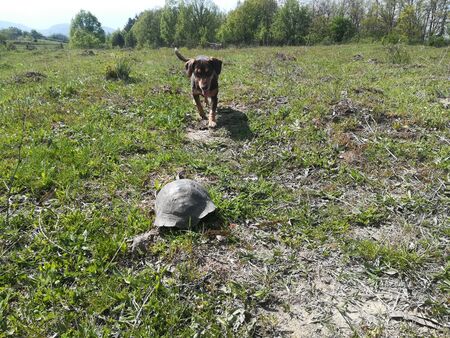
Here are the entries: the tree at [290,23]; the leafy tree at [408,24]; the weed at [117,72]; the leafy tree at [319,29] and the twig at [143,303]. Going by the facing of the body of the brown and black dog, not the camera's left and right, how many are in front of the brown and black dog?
1

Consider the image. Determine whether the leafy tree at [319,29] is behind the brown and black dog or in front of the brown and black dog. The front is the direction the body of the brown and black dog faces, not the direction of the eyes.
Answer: behind

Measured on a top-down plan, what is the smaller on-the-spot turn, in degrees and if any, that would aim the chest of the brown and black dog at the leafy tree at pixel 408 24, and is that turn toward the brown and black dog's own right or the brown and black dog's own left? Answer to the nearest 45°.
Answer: approximately 135° to the brown and black dog's own left

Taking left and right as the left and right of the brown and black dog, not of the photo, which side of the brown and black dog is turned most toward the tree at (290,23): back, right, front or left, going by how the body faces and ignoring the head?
back

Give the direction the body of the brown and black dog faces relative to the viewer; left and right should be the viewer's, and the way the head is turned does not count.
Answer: facing the viewer

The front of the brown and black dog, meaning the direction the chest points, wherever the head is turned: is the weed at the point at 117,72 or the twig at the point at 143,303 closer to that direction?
the twig

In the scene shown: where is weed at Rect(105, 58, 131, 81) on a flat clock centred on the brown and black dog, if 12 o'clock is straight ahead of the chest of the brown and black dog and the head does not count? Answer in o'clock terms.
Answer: The weed is roughly at 5 o'clock from the brown and black dog.

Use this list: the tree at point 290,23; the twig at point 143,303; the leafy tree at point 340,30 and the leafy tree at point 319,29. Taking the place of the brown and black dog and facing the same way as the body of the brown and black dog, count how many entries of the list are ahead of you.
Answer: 1

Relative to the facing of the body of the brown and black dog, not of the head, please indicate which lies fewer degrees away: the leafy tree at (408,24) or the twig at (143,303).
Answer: the twig

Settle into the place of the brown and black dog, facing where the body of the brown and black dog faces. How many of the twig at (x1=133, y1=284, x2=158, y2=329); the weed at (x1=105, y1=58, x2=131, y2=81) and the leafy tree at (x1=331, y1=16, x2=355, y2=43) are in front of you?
1
